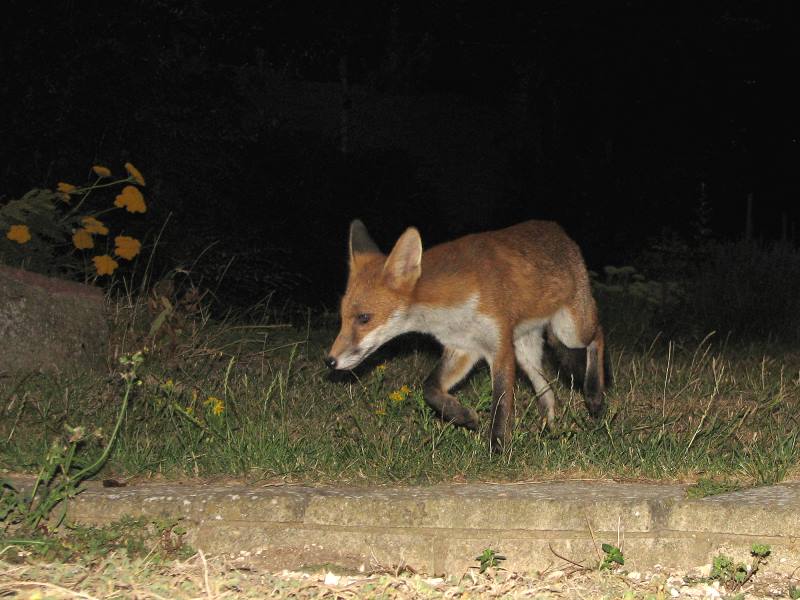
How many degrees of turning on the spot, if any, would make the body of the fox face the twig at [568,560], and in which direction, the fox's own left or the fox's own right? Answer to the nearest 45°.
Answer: approximately 45° to the fox's own left

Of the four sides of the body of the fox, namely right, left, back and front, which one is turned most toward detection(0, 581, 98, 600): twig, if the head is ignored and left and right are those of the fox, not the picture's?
front

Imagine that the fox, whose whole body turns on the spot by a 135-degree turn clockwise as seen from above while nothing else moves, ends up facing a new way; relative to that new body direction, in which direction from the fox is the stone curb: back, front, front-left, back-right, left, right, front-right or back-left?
back

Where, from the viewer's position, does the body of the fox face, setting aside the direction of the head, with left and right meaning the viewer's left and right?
facing the viewer and to the left of the viewer

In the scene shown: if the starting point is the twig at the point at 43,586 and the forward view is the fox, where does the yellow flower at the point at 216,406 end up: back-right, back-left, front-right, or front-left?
front-left

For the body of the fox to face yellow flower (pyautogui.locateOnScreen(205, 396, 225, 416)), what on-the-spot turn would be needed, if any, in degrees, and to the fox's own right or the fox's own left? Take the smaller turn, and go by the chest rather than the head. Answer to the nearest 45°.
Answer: approximately 45° to the fox's own right
